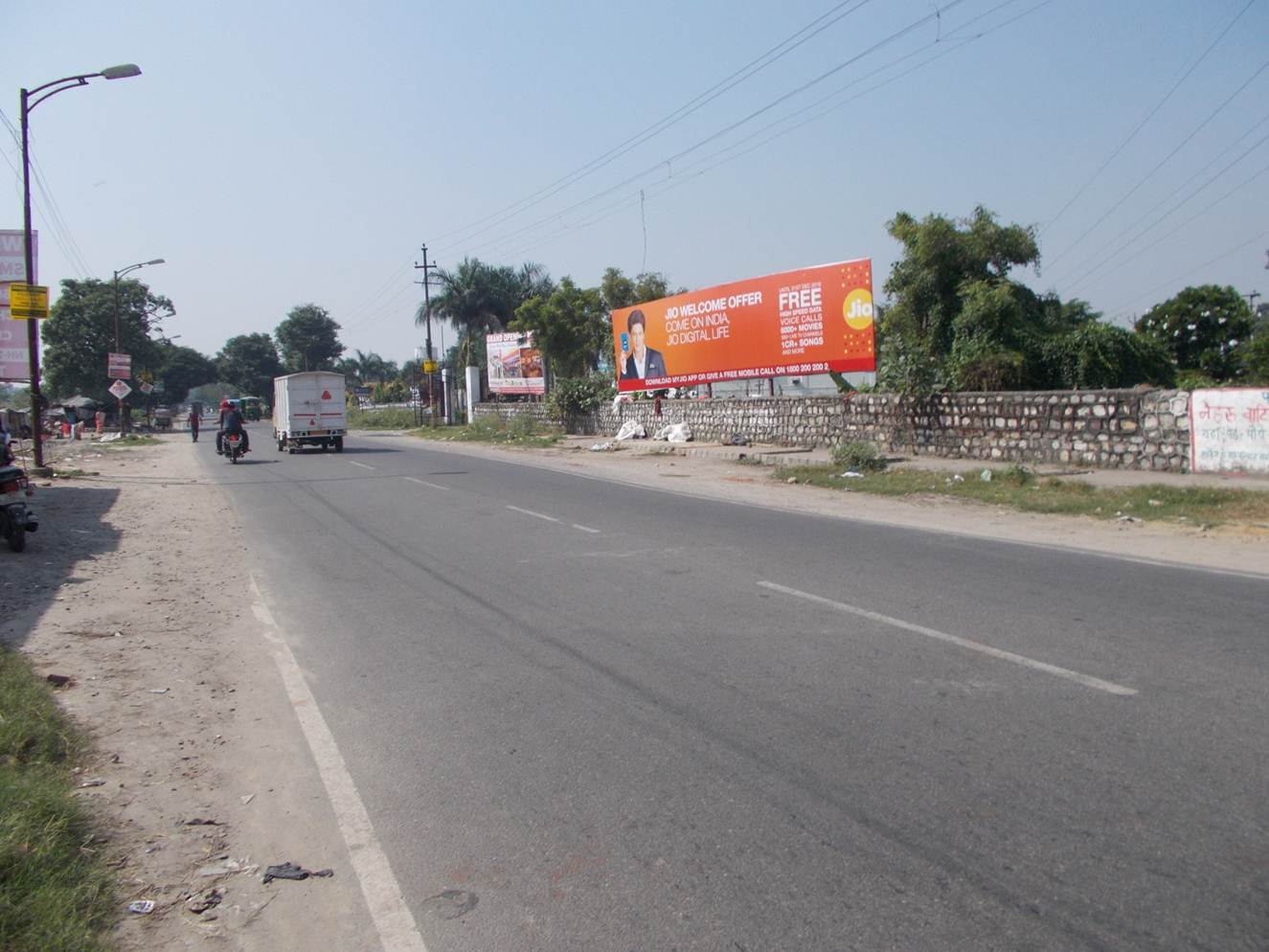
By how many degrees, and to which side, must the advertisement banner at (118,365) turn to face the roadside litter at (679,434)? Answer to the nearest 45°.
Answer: approximately 45° to its left

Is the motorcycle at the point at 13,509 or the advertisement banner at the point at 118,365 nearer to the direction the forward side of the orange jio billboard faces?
the motorcycle

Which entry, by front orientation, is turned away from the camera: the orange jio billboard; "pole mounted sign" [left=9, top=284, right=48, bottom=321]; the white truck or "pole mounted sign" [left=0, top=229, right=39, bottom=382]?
the white truck

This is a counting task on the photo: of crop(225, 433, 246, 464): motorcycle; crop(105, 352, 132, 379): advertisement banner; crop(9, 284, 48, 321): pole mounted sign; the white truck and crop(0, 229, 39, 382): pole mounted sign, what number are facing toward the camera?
3

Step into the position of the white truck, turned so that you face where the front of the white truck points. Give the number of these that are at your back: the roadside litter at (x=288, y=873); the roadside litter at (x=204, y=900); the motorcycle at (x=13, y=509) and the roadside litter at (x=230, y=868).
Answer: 4

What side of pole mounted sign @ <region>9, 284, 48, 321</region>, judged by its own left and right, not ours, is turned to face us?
front

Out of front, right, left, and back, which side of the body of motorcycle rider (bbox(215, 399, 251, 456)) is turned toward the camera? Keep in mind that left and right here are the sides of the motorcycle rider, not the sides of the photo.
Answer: back

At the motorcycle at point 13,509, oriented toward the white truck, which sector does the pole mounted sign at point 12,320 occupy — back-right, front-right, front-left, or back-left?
front-left

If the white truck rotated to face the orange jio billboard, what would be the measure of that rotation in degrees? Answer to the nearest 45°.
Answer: approximately 135° to its right

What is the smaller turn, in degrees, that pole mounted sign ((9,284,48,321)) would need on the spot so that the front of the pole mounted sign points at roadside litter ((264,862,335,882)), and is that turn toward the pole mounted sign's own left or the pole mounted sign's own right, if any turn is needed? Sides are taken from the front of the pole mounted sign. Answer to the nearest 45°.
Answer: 0° — it already faces it

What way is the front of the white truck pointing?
away from the camera

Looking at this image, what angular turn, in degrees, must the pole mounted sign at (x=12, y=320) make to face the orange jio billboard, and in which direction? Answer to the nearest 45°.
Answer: approximately 90° to its left

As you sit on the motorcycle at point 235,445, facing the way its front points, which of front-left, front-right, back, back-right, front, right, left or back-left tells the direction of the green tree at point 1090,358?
back-right

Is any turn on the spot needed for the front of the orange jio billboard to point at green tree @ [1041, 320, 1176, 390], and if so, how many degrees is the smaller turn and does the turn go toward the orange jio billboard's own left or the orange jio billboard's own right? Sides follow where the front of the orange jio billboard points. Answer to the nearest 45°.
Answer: approximately 90° to the orange jio billboard's own left

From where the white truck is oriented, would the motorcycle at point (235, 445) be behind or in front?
behind

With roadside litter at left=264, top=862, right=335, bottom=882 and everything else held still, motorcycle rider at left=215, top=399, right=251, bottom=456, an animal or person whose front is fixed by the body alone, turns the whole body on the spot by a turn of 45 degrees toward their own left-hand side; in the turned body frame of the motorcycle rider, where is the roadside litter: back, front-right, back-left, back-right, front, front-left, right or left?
back-left

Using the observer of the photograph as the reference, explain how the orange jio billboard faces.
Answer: facing the viewer and to the left of the viewer

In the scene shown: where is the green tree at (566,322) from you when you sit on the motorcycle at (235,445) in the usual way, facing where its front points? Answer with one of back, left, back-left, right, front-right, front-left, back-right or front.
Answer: front-right

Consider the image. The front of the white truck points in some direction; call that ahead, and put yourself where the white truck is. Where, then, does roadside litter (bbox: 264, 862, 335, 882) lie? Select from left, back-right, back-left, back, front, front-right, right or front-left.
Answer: back

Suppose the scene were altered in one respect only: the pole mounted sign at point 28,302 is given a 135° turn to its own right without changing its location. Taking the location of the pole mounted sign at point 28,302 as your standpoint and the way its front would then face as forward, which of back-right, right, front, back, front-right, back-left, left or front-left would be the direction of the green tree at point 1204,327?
back-right

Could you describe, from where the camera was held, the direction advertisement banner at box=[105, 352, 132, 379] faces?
facing the viewer

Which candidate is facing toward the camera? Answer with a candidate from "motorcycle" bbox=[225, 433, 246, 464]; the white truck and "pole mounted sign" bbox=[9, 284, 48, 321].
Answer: the pole mounted sign
